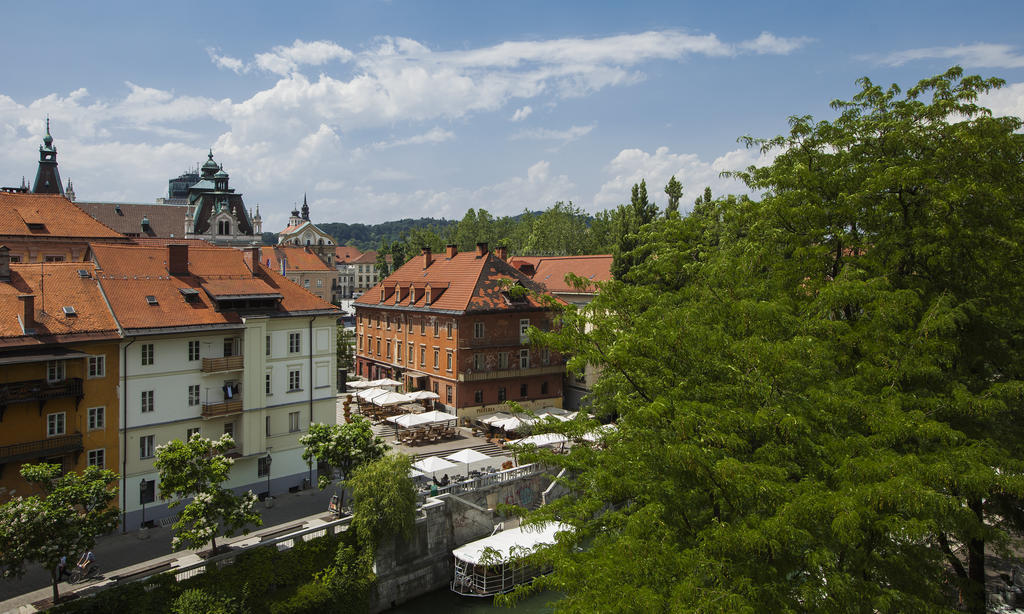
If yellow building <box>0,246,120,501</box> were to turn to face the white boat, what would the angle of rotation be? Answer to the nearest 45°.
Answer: approximately 45° to its left

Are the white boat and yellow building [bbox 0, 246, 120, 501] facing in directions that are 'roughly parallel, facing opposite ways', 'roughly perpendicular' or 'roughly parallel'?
roughly perpendicular

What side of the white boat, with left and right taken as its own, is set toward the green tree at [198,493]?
front

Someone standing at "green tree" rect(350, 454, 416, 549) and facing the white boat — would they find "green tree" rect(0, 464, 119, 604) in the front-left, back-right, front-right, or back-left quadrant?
back-right

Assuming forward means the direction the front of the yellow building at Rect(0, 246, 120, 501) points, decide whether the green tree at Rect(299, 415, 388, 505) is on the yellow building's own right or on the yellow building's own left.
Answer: on the yellow building's own left

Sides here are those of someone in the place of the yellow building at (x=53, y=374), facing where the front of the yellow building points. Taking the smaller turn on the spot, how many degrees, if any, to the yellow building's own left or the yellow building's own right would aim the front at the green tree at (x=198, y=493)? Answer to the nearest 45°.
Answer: approximately 45° to the yellow building's own left

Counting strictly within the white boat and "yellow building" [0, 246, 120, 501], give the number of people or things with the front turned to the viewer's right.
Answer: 0

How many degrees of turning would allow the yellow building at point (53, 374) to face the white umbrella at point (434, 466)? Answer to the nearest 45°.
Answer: approximately 90° to its left

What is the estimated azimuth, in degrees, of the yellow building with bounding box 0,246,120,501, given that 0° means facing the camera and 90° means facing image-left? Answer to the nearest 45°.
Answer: approximately 0°

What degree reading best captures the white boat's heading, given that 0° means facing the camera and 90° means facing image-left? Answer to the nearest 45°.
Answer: approximately 45°
